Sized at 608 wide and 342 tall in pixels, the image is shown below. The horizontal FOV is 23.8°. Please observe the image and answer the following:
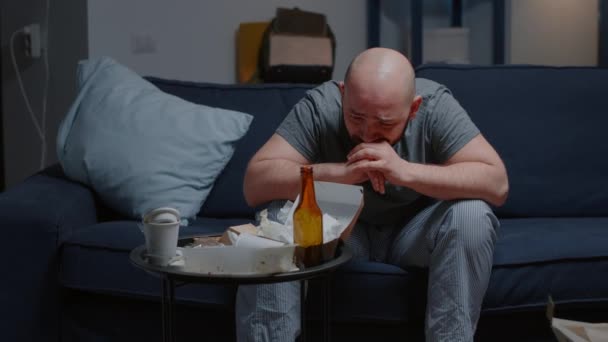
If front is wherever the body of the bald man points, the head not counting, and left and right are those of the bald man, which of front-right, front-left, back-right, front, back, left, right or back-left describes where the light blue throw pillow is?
back-right

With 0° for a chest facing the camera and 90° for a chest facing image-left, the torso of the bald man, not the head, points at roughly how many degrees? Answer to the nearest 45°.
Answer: approximately 0°
